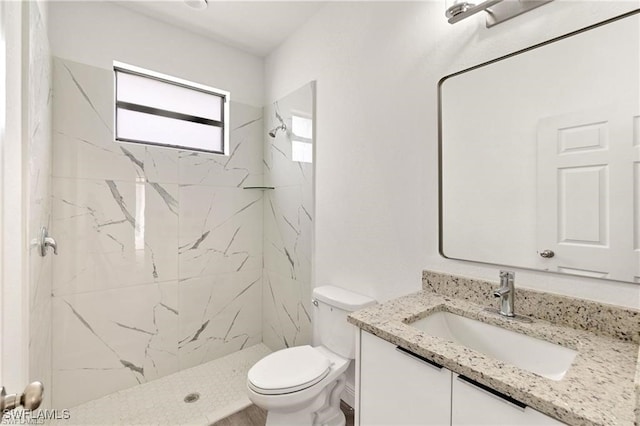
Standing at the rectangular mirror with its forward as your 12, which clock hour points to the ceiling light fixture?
The ceiling light fixture is roughly at 1 o'clock from the rectangular mirror.

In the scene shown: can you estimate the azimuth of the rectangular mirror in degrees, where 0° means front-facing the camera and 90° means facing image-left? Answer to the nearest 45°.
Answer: approximately 45°

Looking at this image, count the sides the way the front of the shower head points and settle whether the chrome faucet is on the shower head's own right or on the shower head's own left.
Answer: on the shower head's own left
